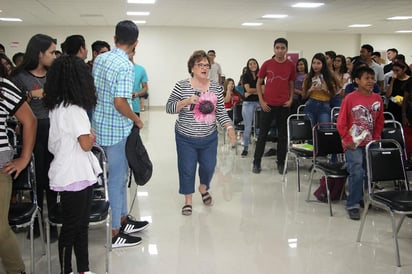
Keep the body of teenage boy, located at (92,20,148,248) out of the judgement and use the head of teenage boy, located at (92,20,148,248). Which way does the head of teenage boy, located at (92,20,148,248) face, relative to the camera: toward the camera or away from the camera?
away from the camera

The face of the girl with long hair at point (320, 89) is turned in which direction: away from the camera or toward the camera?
toward the camera

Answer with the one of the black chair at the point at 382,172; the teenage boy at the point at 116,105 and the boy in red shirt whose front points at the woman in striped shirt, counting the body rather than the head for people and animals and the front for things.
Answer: the teenage boy

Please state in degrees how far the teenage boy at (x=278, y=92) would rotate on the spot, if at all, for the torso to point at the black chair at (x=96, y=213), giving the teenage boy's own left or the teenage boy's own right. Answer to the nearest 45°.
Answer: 0° — they already face it

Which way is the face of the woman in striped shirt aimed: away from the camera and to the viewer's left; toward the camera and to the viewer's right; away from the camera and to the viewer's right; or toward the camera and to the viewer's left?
toward the camera and to the viewer's right

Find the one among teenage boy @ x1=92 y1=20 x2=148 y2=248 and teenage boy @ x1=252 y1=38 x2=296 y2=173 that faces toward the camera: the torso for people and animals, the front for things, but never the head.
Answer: teenage boy @ x1=252 y1=38 x2=296 y2=173

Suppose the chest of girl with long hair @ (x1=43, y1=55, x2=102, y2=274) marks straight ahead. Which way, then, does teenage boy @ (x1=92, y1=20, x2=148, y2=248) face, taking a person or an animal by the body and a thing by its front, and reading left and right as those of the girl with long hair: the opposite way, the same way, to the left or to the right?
the same way

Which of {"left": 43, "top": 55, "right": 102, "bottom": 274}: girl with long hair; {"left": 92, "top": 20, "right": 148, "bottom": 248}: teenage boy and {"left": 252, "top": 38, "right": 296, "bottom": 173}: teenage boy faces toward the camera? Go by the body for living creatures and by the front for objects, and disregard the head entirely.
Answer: {"left": 252, "top": 38, "right": 296, "bottom": 173}: teenage boy

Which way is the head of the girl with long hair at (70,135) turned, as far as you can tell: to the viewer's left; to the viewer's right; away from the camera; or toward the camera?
away from the camera

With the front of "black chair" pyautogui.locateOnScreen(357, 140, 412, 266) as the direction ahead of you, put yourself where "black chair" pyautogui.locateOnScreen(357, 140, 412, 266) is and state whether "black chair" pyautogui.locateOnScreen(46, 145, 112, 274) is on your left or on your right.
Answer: on your right

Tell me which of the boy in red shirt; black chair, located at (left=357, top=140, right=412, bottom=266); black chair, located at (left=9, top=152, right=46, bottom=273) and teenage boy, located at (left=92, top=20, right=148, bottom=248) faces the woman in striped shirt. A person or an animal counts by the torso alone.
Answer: the teenage boy

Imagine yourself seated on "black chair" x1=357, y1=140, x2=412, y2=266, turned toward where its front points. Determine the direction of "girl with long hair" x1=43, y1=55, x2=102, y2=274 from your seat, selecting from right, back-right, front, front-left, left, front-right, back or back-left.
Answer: right
